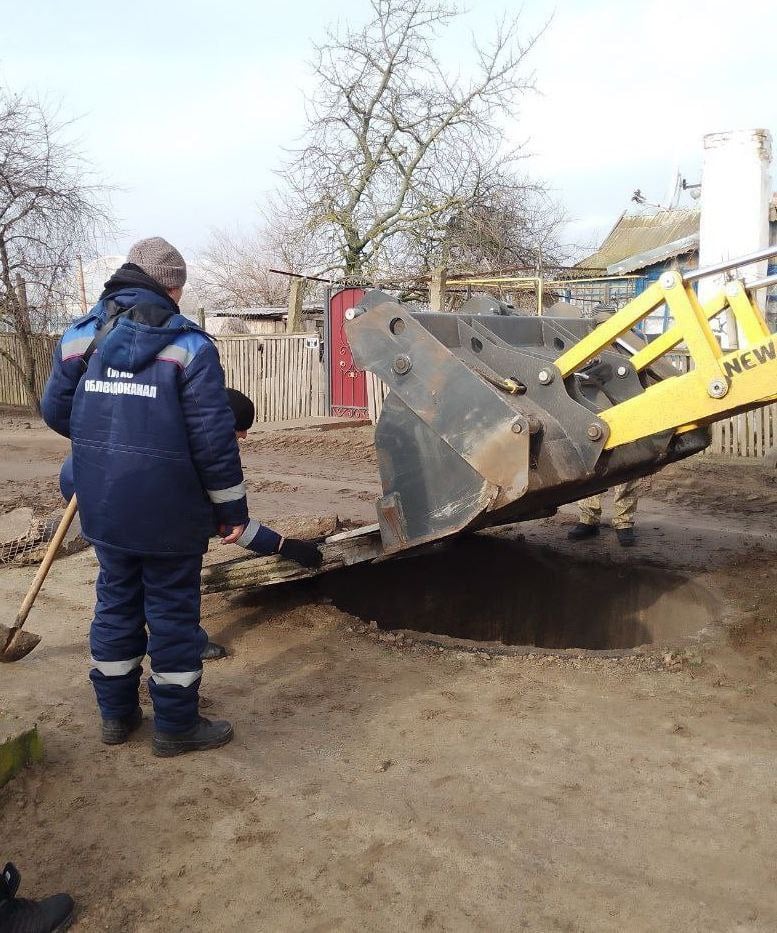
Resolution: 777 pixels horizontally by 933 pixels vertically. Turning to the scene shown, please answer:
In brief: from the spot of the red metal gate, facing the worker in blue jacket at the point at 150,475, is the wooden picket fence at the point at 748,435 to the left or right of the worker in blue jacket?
left

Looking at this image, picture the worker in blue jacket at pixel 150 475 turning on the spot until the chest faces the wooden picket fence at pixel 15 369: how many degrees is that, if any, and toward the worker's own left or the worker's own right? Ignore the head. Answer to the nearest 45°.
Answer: approximately 45° to the worker's own left

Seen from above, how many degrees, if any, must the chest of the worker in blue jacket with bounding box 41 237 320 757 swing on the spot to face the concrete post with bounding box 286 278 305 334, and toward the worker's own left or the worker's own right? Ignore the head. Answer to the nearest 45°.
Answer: approximately 45° to the worker's own left

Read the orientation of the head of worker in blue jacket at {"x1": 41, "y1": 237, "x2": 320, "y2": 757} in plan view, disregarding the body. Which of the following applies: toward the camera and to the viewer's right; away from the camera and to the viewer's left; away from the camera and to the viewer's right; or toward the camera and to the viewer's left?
away from the camera and to the viewer's right

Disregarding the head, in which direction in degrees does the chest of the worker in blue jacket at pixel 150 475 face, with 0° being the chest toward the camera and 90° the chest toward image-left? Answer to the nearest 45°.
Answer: approximately 225°

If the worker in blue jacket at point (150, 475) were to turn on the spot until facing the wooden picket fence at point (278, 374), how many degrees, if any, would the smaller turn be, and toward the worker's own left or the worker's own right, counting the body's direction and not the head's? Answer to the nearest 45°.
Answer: approximately 45° to the worker's own left

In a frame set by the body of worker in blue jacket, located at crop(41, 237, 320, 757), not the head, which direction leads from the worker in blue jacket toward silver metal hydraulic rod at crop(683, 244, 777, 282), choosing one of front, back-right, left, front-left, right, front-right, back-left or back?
front-right

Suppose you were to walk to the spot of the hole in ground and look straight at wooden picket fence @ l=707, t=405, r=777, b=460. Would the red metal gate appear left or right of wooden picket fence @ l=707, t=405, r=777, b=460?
left

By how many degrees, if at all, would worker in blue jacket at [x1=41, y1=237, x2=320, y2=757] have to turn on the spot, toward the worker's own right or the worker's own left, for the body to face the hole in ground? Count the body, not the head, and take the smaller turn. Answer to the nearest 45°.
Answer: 0° — they already face it
